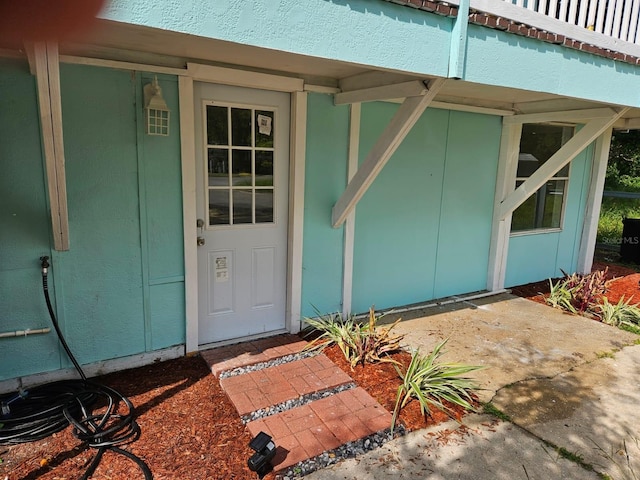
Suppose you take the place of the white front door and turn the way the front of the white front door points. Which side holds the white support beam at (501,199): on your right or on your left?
on your left

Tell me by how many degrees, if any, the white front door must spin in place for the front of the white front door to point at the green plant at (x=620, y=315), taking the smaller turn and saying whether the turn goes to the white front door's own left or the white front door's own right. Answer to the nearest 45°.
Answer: approximately 45° to the white front door's own left

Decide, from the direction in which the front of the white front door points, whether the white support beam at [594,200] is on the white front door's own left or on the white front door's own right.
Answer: on the white front door's own left

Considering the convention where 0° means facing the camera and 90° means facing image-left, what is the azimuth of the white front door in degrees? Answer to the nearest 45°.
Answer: approximately 315°

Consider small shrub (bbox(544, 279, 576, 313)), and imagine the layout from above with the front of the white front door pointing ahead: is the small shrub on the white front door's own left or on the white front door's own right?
on the white front door's own left

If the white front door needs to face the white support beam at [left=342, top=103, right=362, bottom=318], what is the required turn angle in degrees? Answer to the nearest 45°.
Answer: approximately 45° to its left

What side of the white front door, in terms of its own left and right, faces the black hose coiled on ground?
right

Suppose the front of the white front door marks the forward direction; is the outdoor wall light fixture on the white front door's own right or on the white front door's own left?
on the white front door's own right
